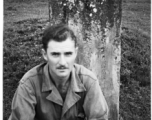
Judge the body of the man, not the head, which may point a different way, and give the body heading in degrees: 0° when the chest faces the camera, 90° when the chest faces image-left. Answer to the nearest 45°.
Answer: approximately 0°

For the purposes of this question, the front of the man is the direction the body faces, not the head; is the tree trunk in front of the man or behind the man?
behind
